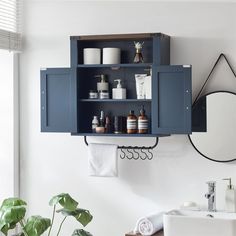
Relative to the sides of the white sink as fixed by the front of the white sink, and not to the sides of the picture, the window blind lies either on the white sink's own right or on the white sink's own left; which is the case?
on the white sink's own right

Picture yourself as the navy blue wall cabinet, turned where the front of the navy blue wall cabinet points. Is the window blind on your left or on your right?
on your right

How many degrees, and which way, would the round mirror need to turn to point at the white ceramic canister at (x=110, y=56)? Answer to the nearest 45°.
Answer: approximately 90° to its right
